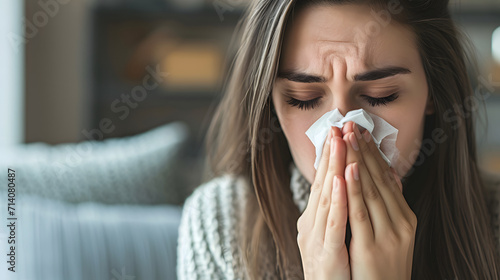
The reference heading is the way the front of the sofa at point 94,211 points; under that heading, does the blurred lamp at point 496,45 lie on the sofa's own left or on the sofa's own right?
on the sofa's own left

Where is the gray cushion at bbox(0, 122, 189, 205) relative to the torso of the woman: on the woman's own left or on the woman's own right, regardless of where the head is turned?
on the woman's own right

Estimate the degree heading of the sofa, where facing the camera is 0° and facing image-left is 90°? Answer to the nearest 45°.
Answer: approximately 0°

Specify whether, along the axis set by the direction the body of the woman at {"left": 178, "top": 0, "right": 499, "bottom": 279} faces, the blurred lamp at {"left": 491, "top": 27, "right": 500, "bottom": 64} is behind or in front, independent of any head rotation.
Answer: behind
